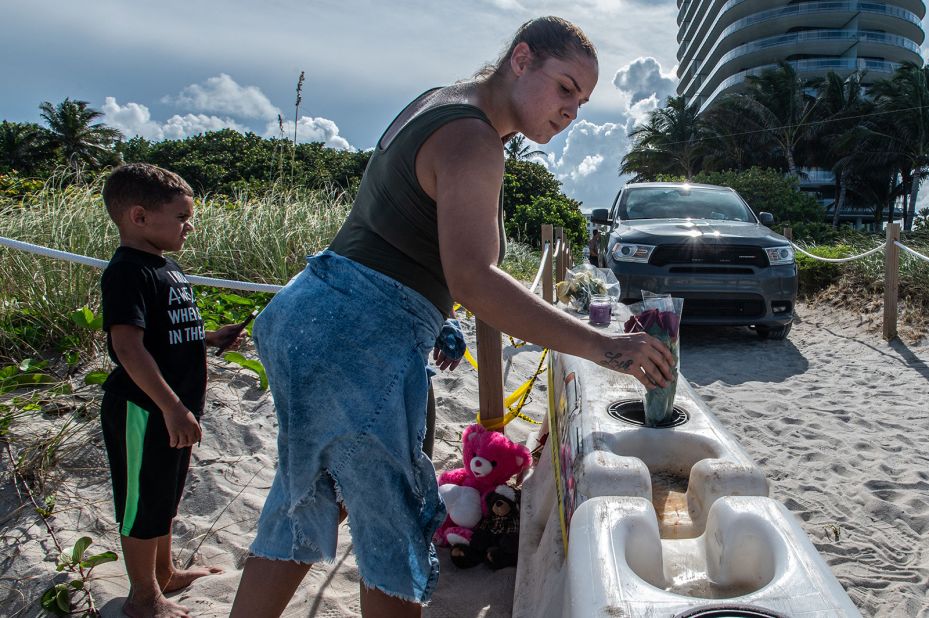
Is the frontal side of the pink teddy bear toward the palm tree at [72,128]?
no

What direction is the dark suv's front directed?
toward the camera

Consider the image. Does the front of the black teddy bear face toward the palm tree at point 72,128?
no

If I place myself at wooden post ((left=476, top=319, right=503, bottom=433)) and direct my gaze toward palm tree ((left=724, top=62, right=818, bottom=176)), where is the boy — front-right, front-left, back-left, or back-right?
back-left

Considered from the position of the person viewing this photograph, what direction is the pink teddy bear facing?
facing the viewer and to the left of the viewer

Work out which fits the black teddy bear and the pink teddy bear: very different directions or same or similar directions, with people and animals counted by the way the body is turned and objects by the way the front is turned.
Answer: same or similar directions

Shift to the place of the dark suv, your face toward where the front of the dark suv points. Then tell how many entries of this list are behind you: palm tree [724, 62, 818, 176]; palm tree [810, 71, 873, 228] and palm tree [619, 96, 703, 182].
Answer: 3

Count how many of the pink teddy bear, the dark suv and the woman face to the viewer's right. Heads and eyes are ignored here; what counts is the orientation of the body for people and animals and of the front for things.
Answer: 1

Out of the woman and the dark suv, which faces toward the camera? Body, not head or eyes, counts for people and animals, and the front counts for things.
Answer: the dark suv

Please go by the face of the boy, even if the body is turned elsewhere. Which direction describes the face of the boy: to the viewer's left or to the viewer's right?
to the viewer's right

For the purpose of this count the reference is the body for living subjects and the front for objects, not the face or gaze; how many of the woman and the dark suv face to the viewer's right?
1

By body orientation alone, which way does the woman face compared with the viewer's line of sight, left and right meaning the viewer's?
facing to the right of the viewer

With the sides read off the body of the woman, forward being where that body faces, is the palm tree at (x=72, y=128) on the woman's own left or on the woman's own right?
on the woman's own left

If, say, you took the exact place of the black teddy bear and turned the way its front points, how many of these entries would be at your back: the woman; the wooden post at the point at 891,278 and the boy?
1

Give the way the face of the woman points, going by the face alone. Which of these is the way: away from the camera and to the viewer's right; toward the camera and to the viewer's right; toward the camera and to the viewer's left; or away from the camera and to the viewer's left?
toward the camera and to the viewer's right
